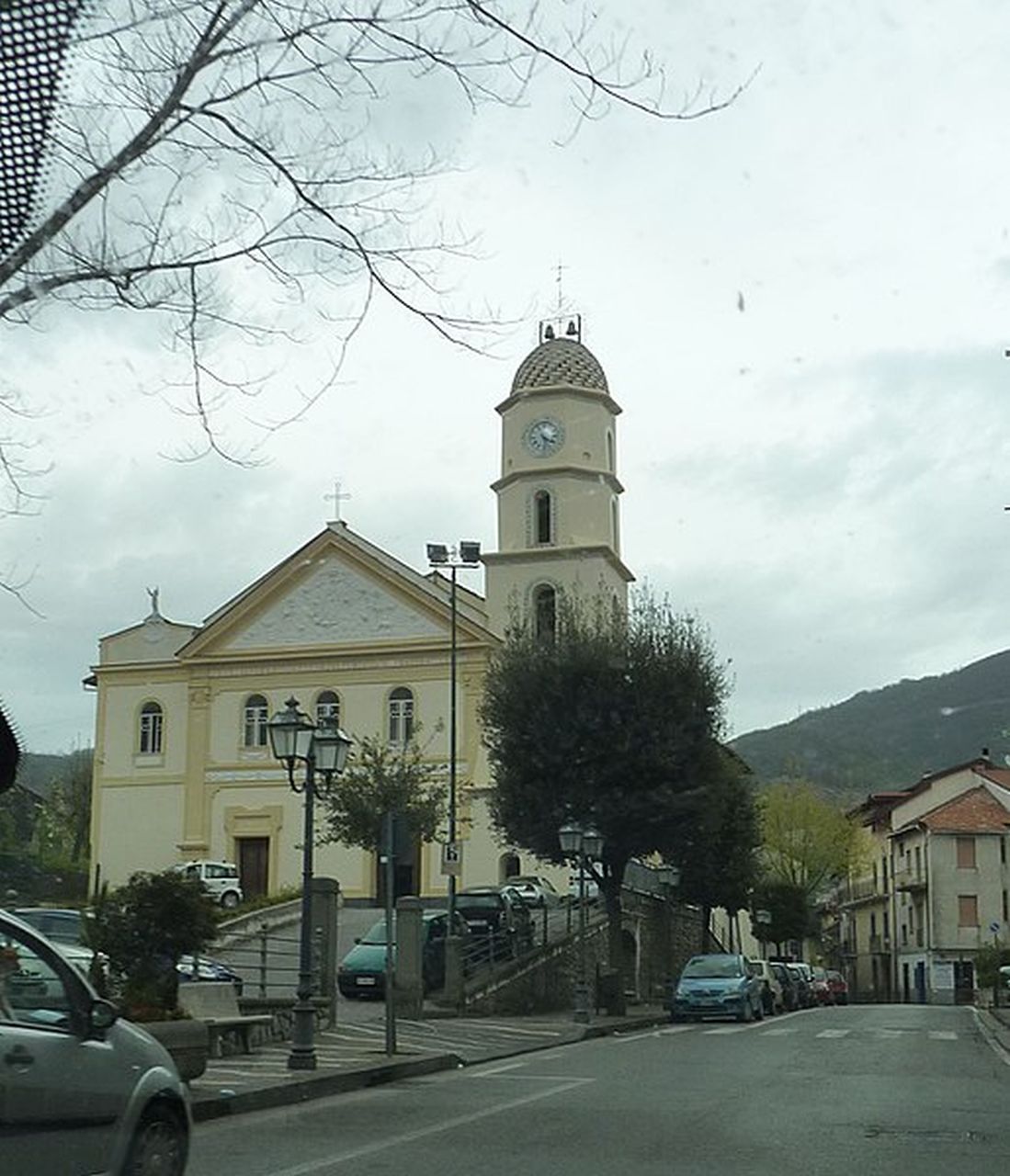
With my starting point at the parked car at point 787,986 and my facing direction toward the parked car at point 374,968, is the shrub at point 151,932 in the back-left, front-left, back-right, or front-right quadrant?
front-left

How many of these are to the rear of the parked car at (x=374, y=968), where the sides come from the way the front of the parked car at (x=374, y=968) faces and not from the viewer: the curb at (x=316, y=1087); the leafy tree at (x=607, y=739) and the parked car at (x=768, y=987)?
2

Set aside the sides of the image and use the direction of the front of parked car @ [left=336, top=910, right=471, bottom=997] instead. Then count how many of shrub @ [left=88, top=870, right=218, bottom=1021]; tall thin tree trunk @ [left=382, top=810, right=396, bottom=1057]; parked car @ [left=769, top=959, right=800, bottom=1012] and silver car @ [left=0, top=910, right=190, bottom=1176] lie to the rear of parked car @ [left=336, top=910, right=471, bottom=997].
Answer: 1

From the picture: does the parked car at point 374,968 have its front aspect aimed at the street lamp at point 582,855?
no

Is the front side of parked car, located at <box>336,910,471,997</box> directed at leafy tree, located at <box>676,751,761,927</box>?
no

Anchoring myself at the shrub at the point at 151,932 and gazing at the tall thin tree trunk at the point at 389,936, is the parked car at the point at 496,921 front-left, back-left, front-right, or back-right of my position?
front-left

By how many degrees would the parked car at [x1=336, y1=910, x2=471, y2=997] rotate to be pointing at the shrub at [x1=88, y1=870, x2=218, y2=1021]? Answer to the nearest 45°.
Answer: approximately 45° to its left

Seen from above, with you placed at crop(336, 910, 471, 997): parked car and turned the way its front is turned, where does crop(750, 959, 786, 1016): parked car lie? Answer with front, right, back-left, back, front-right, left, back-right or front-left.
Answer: back

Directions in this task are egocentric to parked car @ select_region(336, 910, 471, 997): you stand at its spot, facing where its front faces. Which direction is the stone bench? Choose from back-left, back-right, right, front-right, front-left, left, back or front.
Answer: front-left

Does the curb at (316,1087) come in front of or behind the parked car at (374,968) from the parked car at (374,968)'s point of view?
in front
